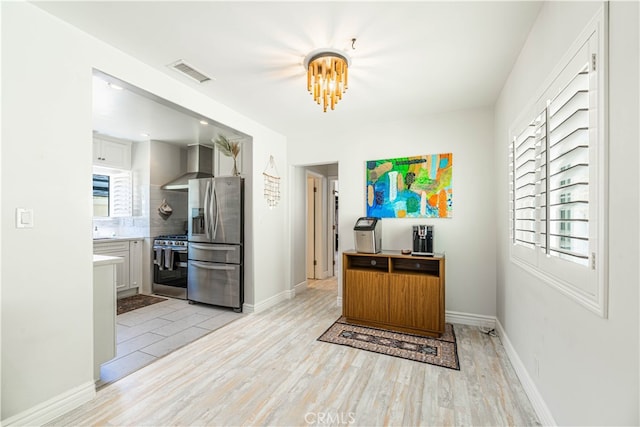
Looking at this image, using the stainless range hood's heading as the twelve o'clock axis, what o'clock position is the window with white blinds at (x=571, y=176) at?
The window with white blinds is roughly at 10 o'clock from the stainless range hood.

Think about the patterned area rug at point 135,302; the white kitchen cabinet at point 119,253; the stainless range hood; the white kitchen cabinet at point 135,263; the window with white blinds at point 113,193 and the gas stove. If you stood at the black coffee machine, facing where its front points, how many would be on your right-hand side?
6

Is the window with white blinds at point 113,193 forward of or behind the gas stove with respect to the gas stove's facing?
behind

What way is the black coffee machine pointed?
toward the camera

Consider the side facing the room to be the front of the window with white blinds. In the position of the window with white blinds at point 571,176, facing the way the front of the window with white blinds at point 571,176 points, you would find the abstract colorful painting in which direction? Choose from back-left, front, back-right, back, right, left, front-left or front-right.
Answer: front-right

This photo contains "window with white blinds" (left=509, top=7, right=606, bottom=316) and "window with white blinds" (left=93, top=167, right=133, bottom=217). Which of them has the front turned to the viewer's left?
"window with white blinds" (left=509, top=7, right=606, bottom=316)

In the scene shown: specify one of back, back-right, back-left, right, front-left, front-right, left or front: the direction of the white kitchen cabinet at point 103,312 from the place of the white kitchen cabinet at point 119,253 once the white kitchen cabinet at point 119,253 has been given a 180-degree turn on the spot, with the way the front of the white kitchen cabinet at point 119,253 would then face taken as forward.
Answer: back-left

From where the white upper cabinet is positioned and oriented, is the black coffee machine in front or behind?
in front

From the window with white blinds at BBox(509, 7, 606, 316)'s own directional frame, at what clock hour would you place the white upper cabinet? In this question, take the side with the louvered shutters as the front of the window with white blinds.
The white upper cabinet is roughly at 12 o'clock from the window with white blinds.

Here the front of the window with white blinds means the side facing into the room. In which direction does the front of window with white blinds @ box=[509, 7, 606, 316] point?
to the viewer's left

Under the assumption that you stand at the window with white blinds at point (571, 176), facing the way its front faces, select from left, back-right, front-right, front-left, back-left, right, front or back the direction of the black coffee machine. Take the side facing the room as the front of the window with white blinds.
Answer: front-right

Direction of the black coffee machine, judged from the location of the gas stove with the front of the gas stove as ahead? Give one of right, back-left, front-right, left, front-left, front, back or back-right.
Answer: front-left

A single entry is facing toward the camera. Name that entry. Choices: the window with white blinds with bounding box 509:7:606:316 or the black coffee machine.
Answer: the black coffee machine

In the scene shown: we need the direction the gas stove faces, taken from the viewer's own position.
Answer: facing the viewer

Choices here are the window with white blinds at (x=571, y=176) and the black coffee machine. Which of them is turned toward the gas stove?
the window with white blinds

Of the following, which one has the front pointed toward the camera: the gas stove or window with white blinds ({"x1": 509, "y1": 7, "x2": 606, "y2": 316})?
the gas stove

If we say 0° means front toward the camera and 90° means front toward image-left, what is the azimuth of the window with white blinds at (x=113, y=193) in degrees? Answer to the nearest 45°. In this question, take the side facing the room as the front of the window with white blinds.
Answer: approximately 315°
